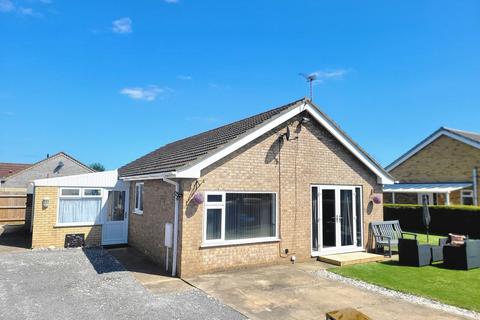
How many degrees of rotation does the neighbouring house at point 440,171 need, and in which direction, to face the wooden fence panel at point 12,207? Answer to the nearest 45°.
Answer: approximately 45° to its right

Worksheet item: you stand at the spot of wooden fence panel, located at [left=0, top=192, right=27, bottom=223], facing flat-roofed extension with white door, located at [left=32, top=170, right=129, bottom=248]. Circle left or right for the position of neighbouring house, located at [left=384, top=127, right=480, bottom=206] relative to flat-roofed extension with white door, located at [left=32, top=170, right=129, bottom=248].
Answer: left

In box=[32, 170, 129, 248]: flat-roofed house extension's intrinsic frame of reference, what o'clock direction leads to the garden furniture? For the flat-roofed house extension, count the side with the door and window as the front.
The garden furniture is roughly at 10 o'clock from the flat-roofed house extension.

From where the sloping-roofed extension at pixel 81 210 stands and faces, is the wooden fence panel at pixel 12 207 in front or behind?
behind

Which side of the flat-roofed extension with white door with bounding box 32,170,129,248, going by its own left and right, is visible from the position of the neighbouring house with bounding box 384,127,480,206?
left

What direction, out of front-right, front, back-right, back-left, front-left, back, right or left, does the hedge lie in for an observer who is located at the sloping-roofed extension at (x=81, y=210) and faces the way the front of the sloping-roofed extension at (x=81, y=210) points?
left

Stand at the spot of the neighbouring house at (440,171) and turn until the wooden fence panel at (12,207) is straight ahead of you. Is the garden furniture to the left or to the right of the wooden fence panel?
left

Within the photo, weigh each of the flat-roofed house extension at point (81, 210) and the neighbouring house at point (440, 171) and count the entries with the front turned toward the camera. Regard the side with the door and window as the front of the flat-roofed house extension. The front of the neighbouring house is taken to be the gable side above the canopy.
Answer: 2

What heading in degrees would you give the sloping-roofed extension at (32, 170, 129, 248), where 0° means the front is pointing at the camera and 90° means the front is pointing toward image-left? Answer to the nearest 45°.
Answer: approximately 0°

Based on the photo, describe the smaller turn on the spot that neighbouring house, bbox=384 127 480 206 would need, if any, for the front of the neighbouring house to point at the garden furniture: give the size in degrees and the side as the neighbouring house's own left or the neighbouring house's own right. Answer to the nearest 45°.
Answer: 0° — it already faces it
